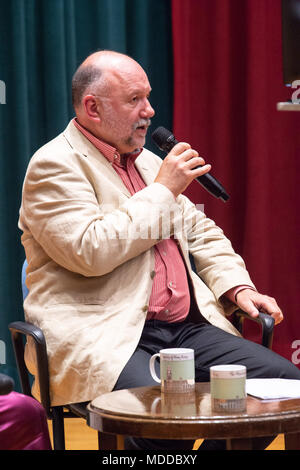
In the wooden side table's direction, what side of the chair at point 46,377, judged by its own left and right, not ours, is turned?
front

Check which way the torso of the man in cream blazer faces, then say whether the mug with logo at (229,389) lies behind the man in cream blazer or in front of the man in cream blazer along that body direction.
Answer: in front

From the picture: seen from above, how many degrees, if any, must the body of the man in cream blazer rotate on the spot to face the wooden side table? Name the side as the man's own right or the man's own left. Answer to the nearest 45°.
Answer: approximately 45° to the man's own right

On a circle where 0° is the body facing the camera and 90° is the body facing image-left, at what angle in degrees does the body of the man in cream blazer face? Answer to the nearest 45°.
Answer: approximately 315°

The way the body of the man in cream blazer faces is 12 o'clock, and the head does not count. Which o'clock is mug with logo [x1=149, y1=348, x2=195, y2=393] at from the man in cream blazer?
The mug with logo is roughly at 1 o'clock from the man in cream blazer.
